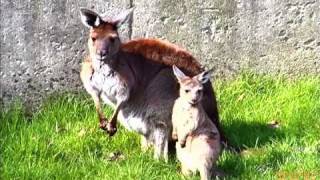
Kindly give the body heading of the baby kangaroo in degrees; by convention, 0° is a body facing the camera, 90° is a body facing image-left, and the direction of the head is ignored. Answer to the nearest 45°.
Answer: approximately 45°

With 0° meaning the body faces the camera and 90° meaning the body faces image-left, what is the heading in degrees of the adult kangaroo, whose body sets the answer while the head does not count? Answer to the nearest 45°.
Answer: approximately 45°

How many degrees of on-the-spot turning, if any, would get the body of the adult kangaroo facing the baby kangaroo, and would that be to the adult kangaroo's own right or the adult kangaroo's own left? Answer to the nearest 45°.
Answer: approximately 90° to the adult kangaroo's own left

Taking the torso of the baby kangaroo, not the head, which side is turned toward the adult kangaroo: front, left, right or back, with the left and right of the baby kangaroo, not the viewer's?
right
